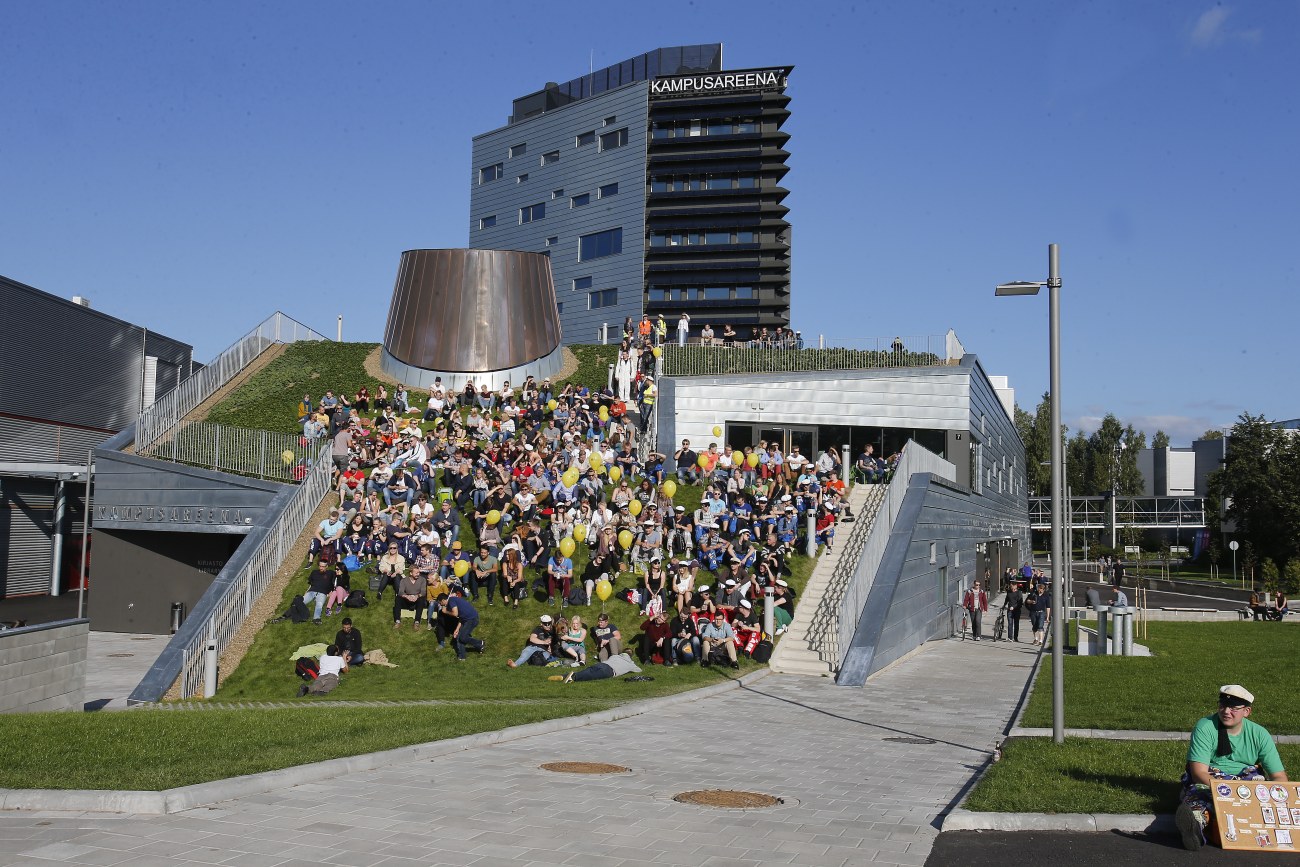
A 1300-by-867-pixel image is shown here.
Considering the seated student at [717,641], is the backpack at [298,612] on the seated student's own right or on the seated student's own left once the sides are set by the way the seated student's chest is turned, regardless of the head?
on the seated student's own right

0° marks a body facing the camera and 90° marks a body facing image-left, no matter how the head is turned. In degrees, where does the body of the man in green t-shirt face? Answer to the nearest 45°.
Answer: approximately 45°

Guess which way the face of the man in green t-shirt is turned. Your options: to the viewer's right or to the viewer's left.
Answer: to the viewer's left

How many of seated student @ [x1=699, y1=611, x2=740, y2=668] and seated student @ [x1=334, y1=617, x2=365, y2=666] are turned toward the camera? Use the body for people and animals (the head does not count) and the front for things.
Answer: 2

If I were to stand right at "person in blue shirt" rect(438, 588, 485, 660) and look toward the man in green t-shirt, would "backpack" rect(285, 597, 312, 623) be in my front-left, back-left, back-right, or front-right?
back-right
